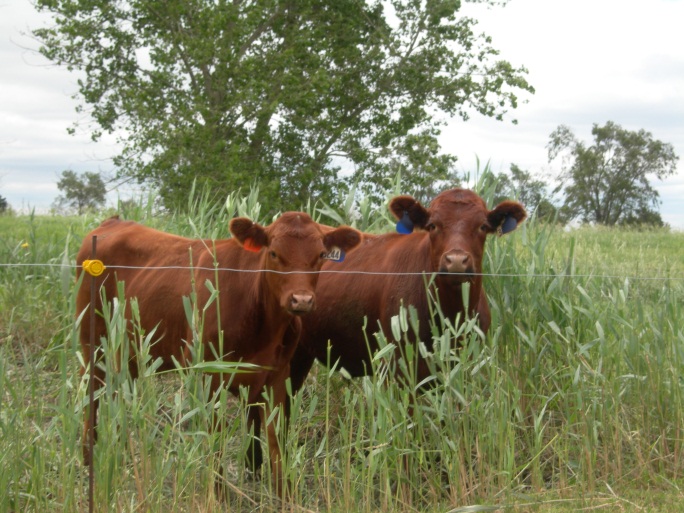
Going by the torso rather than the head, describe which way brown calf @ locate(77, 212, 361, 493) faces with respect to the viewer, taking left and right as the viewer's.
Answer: facing the viewer and to the right of the viewer

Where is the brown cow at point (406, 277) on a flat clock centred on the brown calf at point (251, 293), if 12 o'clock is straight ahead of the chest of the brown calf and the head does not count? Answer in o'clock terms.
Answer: The brown cow is roughly at 10 o'clock from the brown calf.

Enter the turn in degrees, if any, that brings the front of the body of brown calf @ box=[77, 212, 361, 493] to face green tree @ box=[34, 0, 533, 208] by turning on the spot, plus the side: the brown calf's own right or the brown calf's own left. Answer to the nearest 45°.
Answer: approximately 135° to the brown calf's own left

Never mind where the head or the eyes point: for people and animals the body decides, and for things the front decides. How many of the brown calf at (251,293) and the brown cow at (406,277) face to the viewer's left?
0

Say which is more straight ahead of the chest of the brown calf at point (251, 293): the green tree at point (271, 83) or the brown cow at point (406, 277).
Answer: the brown cow

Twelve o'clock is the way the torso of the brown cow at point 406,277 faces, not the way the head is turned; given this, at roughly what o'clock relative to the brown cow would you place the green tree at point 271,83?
The green tree is roughly at 7 o'clock from the brown cow.
